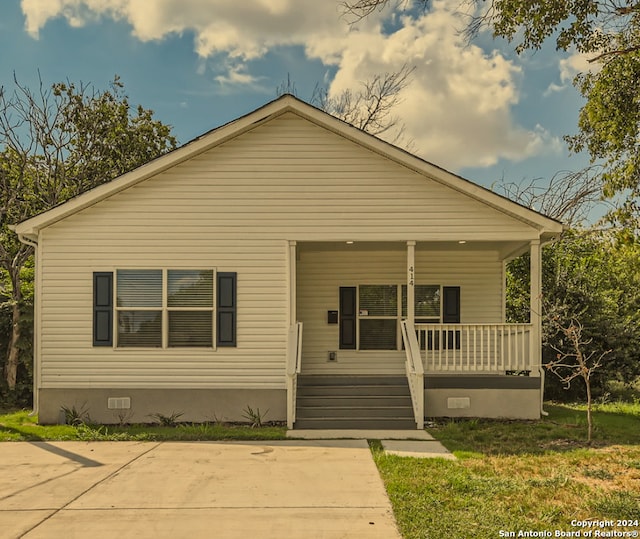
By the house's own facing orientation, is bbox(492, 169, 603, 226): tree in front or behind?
behind

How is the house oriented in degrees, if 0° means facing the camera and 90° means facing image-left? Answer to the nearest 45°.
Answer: approximately 0°

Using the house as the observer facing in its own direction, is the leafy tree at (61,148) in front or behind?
behind
